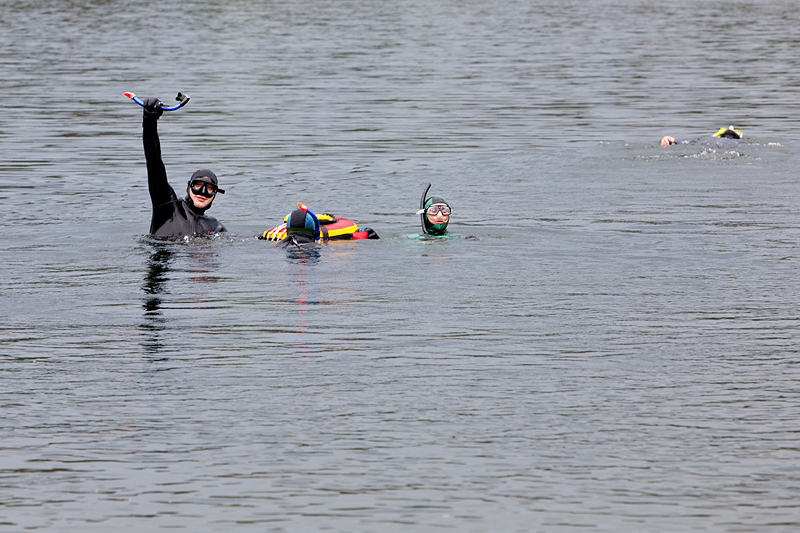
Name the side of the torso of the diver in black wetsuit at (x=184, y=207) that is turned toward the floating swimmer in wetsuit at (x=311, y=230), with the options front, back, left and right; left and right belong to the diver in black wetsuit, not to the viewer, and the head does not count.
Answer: left

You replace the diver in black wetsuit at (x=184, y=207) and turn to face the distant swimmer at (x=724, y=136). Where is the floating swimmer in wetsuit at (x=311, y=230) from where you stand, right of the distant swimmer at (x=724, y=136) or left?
right

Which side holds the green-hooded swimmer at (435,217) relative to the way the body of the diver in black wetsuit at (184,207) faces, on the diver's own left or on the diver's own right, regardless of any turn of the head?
on the diver's own left

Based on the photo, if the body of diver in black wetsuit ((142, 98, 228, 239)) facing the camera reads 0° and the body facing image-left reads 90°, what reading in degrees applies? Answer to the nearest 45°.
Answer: approximately 0°

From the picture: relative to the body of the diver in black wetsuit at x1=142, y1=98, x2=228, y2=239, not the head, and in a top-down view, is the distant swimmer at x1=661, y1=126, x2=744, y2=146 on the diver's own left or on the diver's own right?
on the diver's own left
